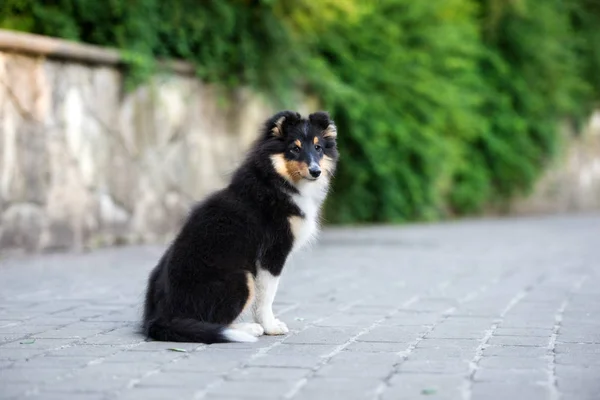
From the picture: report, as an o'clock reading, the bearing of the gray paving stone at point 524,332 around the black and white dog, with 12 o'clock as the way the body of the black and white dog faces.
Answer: The gray paving stone is roughly at 12 o'clock from the black and white dog.

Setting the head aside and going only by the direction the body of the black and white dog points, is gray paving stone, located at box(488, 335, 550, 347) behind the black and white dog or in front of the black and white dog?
in front

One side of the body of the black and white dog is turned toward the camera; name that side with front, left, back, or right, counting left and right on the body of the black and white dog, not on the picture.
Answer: right
